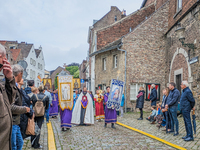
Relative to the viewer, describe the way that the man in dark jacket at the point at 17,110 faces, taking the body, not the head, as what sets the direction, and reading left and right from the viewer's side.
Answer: facing to the right of the viewer

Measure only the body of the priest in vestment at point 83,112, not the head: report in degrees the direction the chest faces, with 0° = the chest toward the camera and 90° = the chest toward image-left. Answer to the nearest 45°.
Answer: approximately 0°

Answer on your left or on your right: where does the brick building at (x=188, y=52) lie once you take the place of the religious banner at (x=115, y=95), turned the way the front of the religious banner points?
on your left

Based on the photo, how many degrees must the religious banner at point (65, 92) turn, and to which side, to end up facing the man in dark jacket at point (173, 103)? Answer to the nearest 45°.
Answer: approximately 45° to its left

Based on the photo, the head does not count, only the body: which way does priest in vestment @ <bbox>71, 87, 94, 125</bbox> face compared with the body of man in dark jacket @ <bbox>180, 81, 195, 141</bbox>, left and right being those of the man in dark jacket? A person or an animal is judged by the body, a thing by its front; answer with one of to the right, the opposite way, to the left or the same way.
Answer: to the left

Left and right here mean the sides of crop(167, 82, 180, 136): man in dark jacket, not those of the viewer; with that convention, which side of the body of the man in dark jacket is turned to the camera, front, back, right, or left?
left

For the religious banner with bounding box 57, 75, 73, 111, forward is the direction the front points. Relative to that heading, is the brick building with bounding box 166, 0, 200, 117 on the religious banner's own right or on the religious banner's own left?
on the religious banner's own left

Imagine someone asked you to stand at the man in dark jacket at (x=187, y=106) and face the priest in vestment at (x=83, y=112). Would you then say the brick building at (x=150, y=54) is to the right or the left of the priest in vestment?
right
